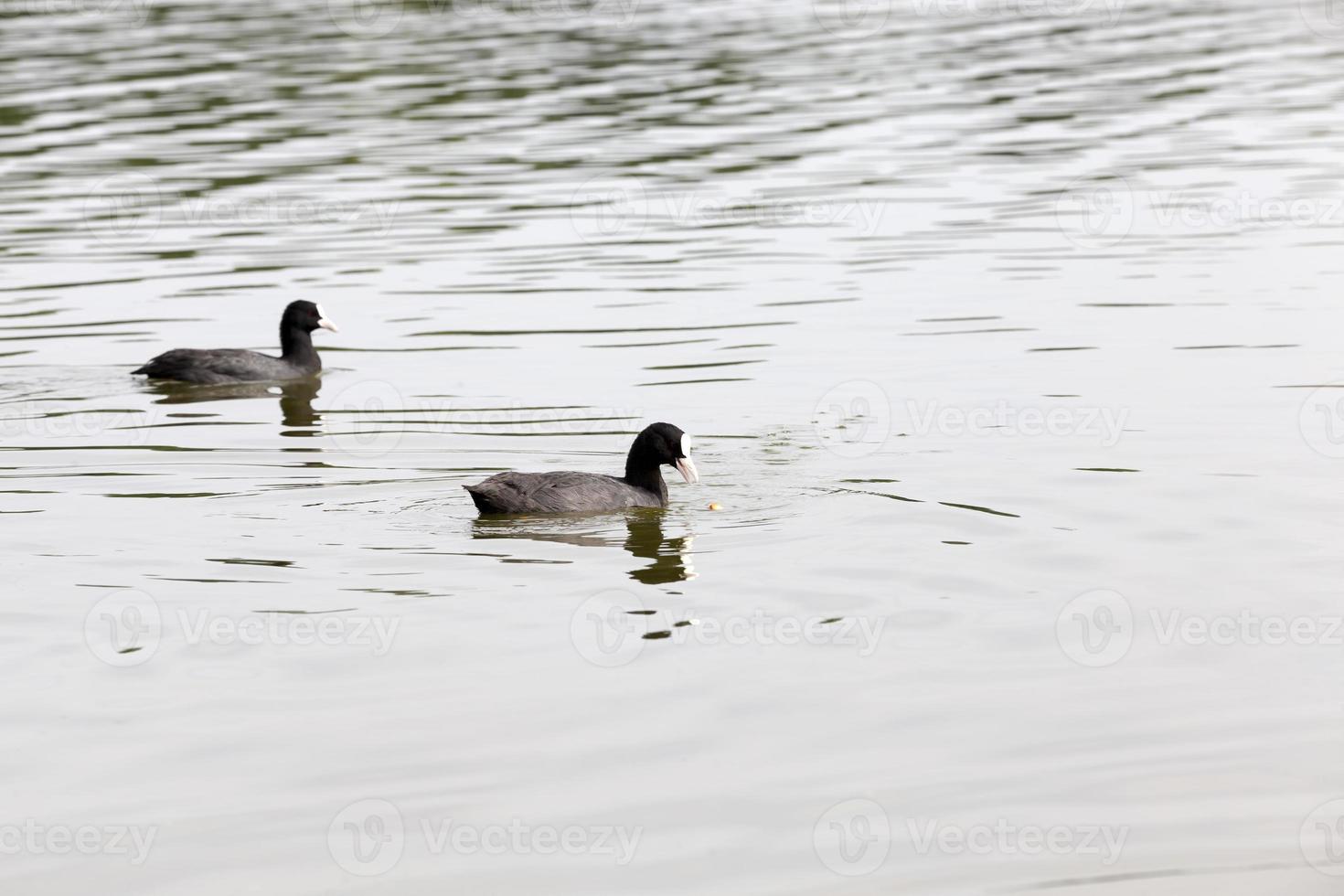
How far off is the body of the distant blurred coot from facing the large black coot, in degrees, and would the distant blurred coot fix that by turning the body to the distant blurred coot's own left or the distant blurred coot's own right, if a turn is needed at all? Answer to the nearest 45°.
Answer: approximately 90° to the distant blurred coot's own right

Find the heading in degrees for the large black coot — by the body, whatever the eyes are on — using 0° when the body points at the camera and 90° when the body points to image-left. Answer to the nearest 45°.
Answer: approximately 270°

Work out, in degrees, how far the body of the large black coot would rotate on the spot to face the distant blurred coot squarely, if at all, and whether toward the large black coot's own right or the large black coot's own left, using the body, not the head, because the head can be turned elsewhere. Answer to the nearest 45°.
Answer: approximately 135° to the large black coot's own left

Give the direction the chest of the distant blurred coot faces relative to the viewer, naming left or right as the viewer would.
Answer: facing to the right of the viewer

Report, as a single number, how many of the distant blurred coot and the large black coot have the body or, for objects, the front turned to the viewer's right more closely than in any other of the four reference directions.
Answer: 2
